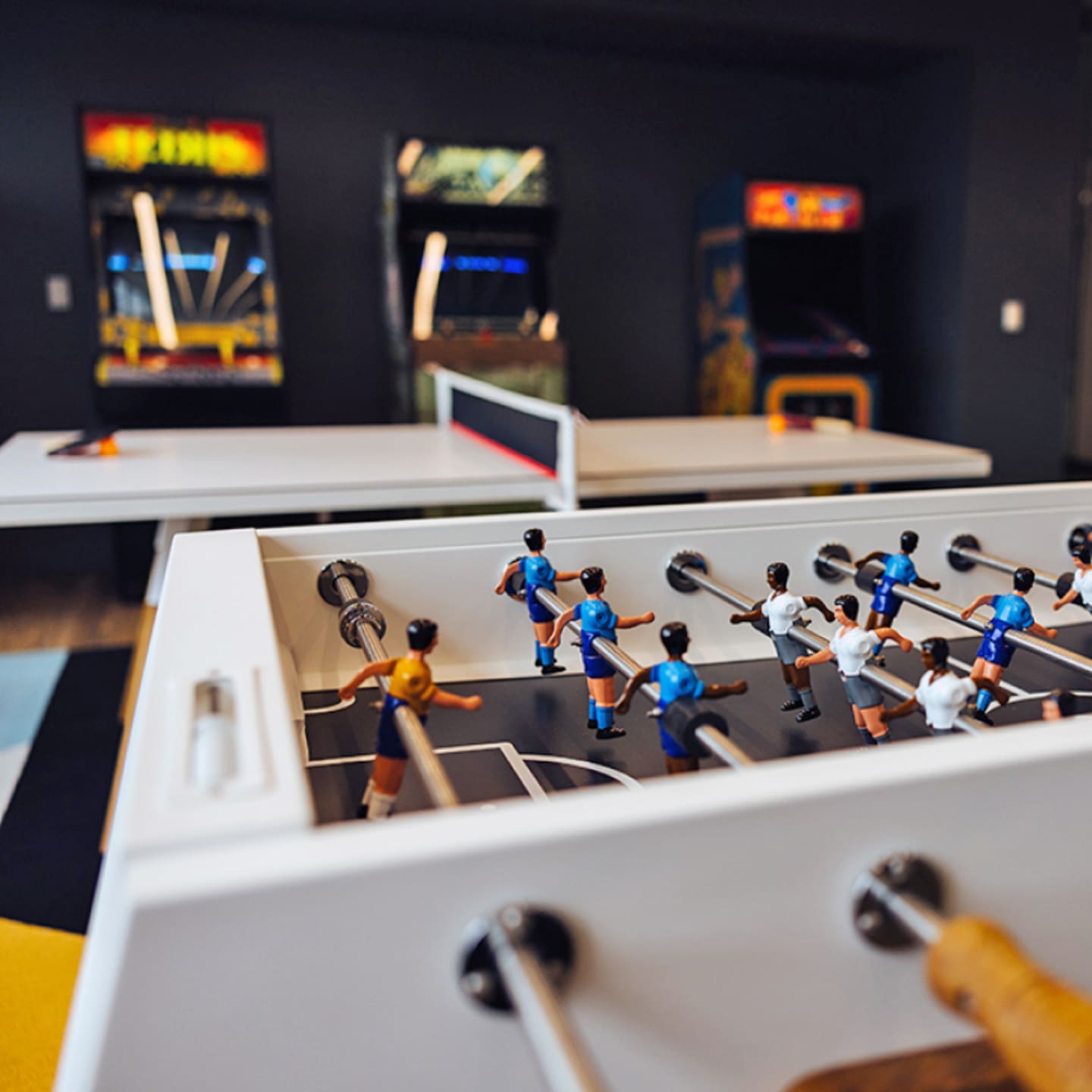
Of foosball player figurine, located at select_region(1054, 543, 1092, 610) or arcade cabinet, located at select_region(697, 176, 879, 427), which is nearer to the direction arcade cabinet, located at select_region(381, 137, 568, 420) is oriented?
the foosball player figurine

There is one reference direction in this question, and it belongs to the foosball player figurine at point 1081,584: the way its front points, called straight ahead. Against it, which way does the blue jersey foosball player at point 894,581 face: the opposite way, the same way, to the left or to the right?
the opposite way

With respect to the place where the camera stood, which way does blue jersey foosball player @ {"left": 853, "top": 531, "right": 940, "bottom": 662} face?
facing away from the viewer and to the right of the viewer

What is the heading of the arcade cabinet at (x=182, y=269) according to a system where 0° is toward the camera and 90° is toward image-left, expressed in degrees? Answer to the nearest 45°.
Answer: approximately 0°

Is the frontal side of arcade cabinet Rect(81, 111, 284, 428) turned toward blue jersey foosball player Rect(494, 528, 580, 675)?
yes

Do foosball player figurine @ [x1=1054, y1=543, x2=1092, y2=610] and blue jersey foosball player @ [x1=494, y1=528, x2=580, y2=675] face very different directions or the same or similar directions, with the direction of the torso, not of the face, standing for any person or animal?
very different directions

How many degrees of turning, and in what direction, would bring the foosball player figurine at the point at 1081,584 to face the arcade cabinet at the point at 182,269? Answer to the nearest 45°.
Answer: approximately 90° to its right

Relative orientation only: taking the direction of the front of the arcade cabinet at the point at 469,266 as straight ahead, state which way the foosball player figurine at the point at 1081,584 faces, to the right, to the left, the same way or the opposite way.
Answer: to the right

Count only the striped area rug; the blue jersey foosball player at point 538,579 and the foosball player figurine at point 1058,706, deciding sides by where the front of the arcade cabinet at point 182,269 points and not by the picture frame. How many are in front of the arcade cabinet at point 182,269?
3

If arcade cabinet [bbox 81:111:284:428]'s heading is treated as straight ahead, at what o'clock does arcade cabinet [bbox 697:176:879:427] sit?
arcade cabinet [bbox 697:176:879:427] is roughly at 9 o'clock from arcade cabinet [bbox 81:111:284:428].
